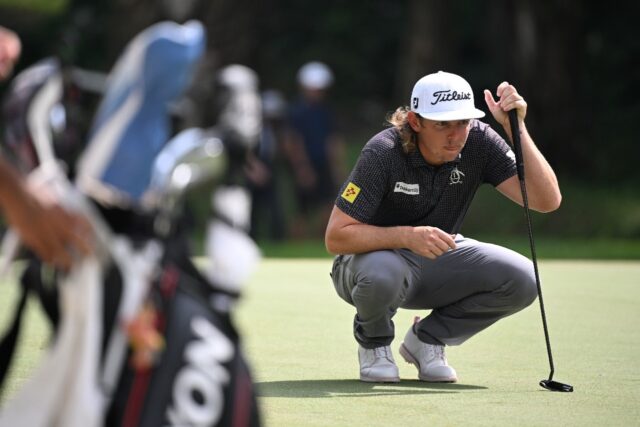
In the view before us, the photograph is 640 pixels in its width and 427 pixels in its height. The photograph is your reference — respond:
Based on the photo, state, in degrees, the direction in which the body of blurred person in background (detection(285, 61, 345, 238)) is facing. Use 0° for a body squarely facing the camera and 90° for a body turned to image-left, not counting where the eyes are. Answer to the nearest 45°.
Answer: approximately 0°

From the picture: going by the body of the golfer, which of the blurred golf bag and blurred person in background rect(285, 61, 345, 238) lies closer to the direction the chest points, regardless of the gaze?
the blurred golf bag

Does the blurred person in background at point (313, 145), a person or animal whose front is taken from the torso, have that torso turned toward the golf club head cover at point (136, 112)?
yes

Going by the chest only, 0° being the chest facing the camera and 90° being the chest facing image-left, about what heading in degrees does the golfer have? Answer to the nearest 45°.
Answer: approximately 315°

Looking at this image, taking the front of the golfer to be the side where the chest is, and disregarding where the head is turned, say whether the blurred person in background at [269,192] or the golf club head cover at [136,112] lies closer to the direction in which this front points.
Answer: the golf club head cover

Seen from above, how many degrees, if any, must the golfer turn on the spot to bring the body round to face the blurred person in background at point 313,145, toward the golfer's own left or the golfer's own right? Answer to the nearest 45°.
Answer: approximately 135° to the golfer's own left

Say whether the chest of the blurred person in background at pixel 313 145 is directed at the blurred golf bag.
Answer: yes

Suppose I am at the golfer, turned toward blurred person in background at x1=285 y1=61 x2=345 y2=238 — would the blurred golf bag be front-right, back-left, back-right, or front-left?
back-left

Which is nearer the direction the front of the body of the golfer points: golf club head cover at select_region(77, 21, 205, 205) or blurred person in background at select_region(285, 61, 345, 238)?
the golf club head cover
